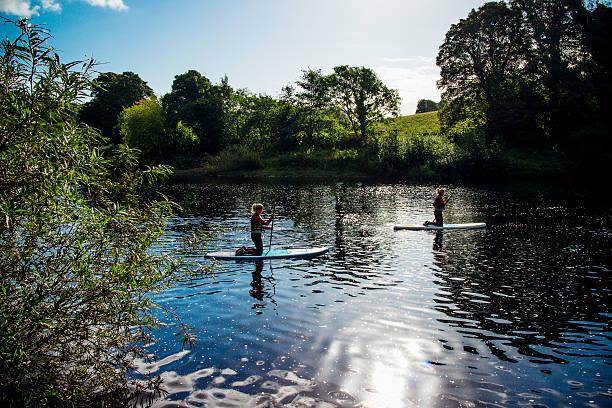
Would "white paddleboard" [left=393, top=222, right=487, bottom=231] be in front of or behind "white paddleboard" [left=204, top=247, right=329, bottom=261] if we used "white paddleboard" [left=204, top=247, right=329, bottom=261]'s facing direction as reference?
in front

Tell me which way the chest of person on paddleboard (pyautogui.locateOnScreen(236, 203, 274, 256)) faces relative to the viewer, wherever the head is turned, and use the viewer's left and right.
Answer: facing to the right of the viewer

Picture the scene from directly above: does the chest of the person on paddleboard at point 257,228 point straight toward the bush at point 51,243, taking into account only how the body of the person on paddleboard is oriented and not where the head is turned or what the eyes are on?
no

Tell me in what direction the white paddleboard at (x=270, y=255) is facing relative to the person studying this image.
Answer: facing to the right of the viewer
